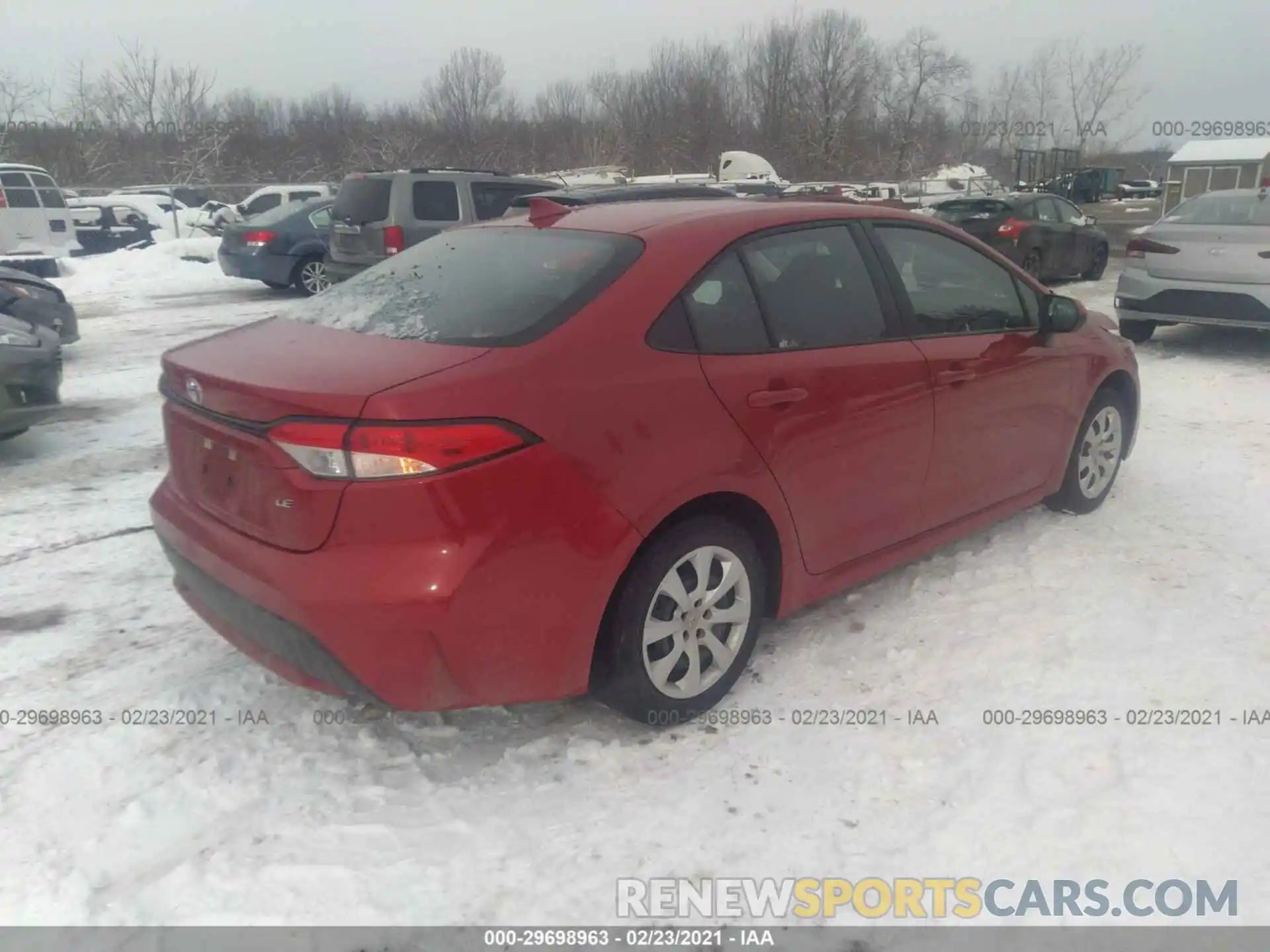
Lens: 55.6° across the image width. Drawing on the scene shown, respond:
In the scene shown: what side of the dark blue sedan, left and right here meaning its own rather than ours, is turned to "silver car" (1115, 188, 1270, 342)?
right

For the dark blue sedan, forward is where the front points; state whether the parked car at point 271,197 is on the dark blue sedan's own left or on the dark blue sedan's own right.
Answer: on the dark blue sedan's own left

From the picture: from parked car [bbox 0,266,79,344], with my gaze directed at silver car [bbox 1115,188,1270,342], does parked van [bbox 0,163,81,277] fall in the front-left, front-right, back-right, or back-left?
back-left

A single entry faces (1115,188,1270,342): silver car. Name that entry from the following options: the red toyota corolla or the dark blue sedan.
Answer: the red toyota corolla

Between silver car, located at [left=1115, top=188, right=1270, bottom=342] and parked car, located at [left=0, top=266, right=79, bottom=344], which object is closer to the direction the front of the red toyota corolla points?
the silver car

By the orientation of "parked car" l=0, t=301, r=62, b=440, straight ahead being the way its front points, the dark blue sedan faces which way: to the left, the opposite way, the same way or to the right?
to the left

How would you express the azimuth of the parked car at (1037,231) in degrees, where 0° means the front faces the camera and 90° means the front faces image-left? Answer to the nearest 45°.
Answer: approximately 225°

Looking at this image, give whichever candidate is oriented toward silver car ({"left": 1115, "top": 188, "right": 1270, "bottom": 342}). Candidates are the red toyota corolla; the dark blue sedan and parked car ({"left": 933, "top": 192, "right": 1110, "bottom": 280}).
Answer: the red toyota corolla

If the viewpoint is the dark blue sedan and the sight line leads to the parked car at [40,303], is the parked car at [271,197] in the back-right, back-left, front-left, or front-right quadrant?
back-right

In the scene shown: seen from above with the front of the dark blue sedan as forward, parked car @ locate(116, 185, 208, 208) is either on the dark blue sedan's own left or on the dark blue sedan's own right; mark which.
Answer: on the dark blue sedan's own left
